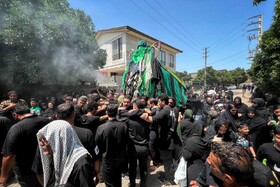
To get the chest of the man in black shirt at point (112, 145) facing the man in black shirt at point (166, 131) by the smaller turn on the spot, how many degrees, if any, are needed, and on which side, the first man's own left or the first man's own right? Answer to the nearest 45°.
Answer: approximately 45° to the first man's own right

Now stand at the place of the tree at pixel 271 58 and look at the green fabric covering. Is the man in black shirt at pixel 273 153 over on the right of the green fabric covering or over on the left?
left

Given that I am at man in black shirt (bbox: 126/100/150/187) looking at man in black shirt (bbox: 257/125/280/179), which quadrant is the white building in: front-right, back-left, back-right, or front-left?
back-left

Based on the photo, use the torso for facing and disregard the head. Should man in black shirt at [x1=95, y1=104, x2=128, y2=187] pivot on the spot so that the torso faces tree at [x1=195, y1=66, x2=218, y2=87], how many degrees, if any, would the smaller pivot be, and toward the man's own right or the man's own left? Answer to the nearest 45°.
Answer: approximately 45° to the man's own right

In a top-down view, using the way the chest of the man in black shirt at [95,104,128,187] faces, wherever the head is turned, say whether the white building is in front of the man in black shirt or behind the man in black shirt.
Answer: in front

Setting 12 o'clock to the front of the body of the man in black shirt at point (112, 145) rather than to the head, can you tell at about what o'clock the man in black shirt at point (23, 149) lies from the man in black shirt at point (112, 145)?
the man in black shirt at point (23, 149) is roughly at 9 o'clock from the man in black shirt at point (112, 145).

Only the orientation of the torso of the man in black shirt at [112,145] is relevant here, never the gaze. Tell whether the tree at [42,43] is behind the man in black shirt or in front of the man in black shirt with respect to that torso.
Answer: in front

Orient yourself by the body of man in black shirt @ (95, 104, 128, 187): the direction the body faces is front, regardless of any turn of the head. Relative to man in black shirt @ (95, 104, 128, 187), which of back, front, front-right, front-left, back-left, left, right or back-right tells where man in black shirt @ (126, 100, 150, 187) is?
front-right

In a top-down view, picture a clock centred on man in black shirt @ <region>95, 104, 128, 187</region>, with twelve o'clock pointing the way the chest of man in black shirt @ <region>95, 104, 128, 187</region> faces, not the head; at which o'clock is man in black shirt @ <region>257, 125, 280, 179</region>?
man in black shirt @ <region>257, 125, 280, 179</region> is roughly at 4 o'clock from man in black shirt @ <region>95, 104, 128, 187</region>.

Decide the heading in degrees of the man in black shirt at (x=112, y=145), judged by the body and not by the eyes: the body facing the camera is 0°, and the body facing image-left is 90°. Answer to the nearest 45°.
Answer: approximately 180°

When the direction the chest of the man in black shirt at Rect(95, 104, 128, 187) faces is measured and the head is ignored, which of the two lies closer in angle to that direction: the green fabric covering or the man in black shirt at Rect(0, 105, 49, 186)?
the green fabric covering
